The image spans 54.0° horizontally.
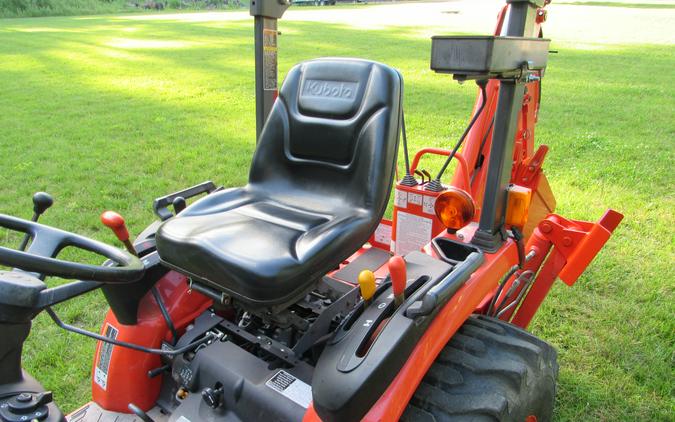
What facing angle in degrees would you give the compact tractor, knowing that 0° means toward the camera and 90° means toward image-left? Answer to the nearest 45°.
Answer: approximately 45°
